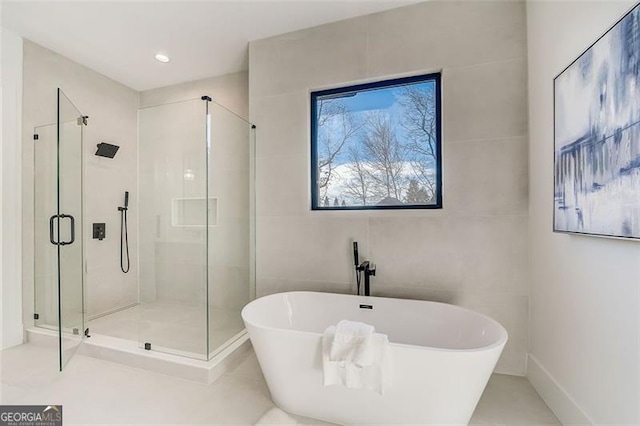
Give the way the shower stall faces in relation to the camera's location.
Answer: facing the viewer and to the left of the viewer

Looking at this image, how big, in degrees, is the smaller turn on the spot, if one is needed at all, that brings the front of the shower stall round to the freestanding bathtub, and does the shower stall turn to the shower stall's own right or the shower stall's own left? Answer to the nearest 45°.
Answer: approximately 90° to the shower stall's own left

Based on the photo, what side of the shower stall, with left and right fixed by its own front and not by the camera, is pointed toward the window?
left

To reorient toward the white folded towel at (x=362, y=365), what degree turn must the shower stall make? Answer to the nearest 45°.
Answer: approximately 45° to its left

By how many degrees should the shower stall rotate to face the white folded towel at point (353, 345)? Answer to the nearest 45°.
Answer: approximately 45° to its left
